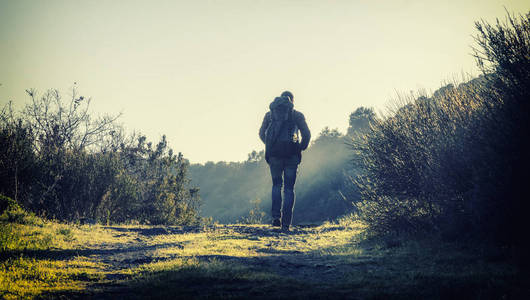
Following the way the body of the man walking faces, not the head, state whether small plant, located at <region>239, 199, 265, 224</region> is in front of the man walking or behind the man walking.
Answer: in front

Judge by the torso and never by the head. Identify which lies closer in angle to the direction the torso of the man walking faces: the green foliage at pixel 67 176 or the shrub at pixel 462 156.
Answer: the green foliage

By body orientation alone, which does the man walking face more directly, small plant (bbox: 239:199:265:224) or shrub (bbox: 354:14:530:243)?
the small plant

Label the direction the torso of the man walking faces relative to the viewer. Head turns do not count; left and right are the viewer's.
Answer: facing away from the viewer

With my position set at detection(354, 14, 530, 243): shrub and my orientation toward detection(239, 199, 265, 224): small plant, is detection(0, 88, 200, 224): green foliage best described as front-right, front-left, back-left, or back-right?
front-left
